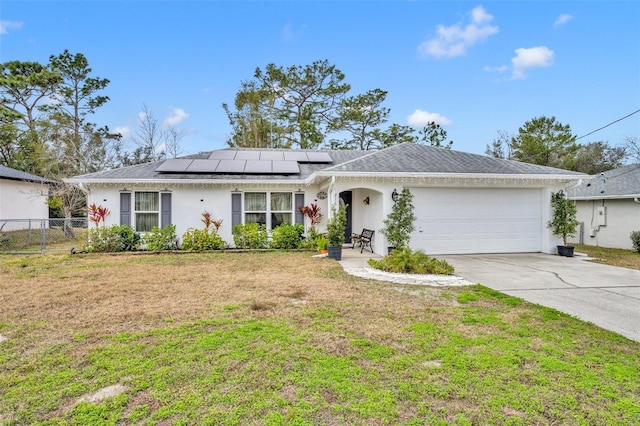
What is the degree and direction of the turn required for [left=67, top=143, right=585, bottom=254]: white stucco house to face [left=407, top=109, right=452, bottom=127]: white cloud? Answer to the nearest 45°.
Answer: approximately 180°

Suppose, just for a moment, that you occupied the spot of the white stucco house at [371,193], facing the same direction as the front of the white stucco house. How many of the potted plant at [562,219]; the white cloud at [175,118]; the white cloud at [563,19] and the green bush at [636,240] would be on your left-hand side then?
3

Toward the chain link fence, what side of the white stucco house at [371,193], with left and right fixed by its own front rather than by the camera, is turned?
right

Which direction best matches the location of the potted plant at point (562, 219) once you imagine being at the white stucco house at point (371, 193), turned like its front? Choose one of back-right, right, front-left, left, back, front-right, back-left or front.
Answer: left

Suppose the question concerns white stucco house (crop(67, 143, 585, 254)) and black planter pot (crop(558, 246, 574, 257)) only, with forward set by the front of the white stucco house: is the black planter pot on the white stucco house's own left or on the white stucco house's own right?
on the white stucco house's own left

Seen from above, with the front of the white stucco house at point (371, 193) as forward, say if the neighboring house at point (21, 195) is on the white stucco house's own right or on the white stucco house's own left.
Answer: on the white stucco house's own right

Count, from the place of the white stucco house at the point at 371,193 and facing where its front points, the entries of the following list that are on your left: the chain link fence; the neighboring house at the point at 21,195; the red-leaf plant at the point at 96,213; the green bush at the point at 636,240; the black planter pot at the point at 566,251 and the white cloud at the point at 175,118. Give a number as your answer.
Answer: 2

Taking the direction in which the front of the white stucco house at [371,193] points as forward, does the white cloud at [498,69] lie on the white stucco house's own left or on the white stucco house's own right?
on the white stucco house's own left

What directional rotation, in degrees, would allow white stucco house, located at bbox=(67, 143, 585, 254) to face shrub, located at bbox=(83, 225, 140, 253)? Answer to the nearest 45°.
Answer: approximately 90° to its right

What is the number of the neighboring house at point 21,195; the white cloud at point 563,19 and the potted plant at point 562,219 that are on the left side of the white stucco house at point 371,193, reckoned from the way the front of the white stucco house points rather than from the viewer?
2

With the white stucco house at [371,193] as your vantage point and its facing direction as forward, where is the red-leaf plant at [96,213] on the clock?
The red-leaf plant is roughly at 3 o'clock from the white stucco house.

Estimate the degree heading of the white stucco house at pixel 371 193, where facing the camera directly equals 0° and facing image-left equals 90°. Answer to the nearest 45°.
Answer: approximately 0°

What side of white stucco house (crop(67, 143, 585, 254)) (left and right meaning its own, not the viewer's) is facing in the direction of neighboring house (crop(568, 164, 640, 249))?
left
